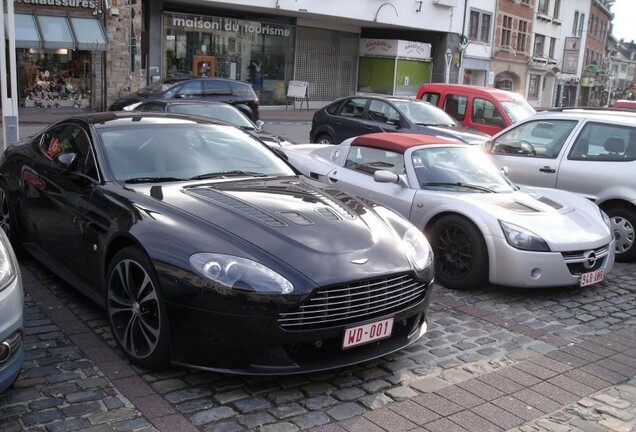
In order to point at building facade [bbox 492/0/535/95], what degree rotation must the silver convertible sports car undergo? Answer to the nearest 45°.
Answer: approximately 135° to its left

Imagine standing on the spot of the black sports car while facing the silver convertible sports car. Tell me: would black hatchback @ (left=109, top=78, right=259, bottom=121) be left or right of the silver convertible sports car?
left

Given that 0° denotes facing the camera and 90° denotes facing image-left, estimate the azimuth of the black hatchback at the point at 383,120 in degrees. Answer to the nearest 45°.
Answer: approximately 315°

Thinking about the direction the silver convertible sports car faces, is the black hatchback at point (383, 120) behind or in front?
behind

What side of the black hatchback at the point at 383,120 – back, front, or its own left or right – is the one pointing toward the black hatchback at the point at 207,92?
back

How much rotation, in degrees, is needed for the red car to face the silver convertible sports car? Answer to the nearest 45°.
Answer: approximately 45° to its right

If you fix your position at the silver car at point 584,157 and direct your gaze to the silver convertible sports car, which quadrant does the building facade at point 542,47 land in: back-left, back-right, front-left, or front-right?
back-right

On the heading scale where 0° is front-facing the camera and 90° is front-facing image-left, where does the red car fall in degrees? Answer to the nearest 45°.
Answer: approximately 315°

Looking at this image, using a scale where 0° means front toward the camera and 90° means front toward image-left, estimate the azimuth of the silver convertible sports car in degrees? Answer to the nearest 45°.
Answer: approximately 315°

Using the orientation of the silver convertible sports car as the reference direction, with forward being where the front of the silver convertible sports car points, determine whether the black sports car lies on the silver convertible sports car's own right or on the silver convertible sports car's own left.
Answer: on the silver convertible sports car's own right
